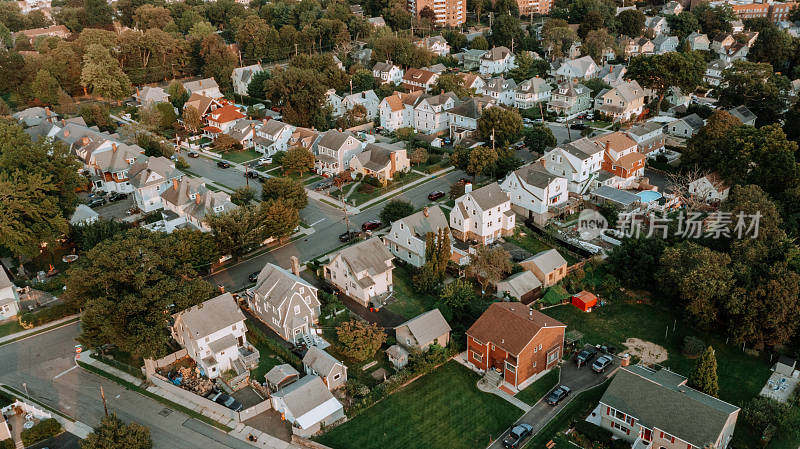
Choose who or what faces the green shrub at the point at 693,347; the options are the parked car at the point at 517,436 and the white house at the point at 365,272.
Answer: the parked car

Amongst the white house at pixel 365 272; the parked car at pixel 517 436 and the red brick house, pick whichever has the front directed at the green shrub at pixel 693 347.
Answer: the parked car

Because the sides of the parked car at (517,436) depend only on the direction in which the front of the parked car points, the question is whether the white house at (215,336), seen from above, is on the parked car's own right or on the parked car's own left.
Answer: on the parked car's own left

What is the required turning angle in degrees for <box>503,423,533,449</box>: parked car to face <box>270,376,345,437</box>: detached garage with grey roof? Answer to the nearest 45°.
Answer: approximately 135° to its left

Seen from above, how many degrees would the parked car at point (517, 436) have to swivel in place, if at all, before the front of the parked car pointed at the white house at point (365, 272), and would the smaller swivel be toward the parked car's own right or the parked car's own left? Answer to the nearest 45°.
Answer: approximately 90° to the parked car's own left

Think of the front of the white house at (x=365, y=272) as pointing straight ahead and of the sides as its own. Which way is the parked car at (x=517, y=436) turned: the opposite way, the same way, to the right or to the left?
to the right

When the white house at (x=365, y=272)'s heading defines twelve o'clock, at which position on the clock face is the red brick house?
The red brick house is roughly at 6 o'clock from the white house.

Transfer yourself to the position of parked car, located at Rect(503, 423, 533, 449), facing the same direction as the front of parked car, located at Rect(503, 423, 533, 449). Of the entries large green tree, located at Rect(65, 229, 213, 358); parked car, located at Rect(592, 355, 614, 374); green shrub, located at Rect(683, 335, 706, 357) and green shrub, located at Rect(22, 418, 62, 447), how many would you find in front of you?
2

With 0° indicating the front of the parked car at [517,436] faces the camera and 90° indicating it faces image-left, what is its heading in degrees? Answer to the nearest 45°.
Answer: approximately 225°

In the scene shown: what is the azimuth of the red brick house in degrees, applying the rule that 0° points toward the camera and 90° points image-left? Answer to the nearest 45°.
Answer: approximately 45°

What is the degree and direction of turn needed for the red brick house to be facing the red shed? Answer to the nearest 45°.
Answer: approximately 180°
